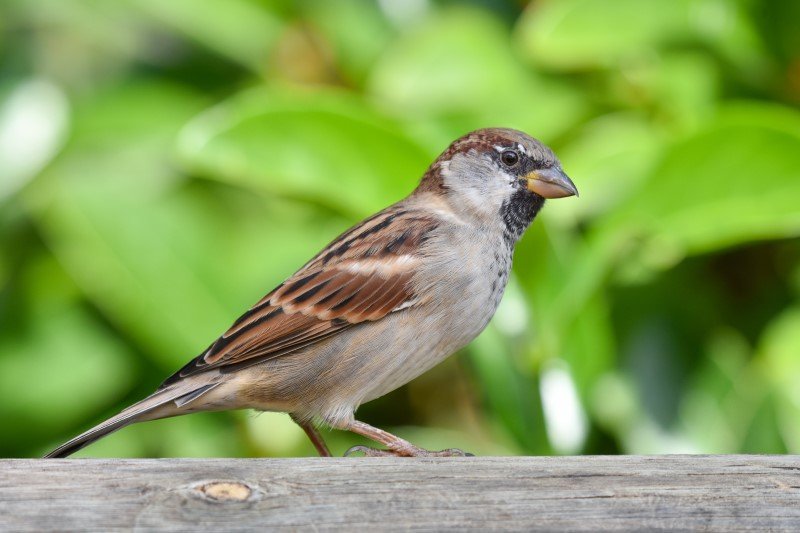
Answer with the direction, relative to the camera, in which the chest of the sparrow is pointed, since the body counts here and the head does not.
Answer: to the viewer's right

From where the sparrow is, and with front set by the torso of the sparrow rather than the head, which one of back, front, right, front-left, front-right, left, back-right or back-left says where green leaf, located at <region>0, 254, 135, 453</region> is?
back-left

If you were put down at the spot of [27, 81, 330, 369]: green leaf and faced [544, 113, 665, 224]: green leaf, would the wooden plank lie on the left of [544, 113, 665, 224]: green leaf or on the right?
right

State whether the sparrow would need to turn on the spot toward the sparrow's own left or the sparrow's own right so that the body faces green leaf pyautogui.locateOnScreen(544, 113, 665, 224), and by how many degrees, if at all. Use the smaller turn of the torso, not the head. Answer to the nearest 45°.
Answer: approximately 45° to the sparrow's own left

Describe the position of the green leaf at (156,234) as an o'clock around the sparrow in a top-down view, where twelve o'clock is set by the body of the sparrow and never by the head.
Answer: The green leaf is roughly at 8 o'clock from the sparrow.
